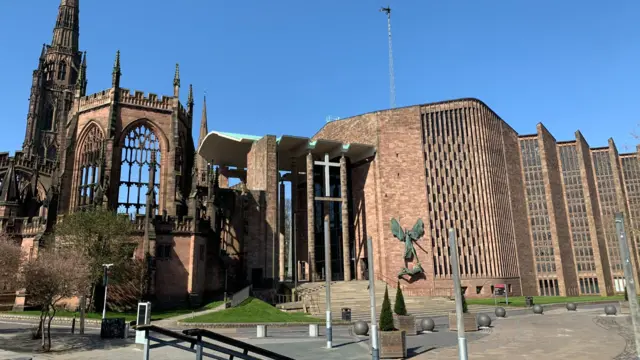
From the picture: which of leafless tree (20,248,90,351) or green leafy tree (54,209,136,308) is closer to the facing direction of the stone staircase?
the leafless tree

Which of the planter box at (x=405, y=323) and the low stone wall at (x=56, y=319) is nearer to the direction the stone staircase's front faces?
the planter box

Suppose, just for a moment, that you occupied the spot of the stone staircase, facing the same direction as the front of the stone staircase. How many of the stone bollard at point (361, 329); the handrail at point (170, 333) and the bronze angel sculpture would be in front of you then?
2

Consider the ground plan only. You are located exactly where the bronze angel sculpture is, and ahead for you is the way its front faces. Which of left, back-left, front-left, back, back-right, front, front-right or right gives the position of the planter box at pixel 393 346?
front

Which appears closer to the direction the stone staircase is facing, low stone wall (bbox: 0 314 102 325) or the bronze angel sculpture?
the low stone wall

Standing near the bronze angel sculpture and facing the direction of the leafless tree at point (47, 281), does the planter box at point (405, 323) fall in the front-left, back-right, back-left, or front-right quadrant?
front-left

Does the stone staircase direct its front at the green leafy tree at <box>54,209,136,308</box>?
no

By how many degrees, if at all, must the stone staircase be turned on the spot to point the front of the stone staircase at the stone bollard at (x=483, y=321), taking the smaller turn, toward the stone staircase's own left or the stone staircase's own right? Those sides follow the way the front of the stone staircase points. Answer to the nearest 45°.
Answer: approximately 45° to the stone staircase's own left

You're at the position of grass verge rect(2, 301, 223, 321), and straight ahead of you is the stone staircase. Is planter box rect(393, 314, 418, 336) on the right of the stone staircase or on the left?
right

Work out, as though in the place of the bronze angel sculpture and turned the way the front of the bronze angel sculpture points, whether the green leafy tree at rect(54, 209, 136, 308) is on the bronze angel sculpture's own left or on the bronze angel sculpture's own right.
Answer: on the bronze angel sculpture's own right

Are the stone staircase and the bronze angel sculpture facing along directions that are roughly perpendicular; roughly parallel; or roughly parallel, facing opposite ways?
roughly parallel

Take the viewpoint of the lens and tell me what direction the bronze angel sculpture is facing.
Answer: facing the viewer

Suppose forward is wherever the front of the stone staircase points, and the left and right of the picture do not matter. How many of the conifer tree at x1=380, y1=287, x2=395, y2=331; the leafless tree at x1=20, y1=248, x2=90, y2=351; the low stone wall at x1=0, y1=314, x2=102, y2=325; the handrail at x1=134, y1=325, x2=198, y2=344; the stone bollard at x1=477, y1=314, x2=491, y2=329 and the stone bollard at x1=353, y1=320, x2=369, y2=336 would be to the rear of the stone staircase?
0

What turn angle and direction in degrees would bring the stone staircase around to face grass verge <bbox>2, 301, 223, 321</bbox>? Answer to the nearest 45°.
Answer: approximately 45° to its right

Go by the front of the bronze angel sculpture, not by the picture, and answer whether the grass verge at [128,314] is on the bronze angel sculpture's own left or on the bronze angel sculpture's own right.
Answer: on the bronze angel sculpture's own right

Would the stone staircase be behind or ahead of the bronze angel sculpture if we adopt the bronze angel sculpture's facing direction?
ahead

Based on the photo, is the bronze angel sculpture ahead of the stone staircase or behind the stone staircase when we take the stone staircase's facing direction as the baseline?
behind

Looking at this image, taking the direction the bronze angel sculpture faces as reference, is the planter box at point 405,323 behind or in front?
in front

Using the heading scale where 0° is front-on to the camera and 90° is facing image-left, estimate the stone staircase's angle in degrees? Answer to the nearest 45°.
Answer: approximately 0°

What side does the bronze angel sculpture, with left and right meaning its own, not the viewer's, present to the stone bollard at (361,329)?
front

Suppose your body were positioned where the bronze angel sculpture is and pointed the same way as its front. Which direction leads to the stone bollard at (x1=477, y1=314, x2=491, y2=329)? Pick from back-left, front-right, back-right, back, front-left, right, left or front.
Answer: front
